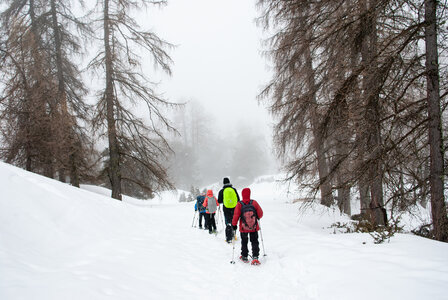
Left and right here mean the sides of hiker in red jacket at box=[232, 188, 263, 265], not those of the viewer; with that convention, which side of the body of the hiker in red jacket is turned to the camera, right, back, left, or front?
back

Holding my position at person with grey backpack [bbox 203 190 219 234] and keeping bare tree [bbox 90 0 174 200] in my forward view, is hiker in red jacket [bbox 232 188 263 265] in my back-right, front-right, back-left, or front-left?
back-left

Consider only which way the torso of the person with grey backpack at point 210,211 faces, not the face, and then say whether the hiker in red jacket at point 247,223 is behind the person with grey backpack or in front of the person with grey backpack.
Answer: behind

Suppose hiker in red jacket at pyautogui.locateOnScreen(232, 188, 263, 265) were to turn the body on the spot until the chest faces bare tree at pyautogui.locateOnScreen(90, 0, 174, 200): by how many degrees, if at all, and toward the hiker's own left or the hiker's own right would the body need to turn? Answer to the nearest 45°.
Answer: approximately 45° to the hiker's own left

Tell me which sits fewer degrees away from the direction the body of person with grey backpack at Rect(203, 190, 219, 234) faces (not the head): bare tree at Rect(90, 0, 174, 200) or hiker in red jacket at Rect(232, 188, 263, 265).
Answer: the bare tree

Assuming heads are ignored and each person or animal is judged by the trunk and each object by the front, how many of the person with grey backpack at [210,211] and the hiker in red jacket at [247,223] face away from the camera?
2

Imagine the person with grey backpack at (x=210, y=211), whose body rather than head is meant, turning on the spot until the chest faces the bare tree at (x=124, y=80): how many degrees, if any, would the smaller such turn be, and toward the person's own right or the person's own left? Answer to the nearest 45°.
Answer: approximately 45° to the person's own left

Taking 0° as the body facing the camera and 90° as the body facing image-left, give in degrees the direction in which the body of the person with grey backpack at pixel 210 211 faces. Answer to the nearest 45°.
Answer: approximately 180°
